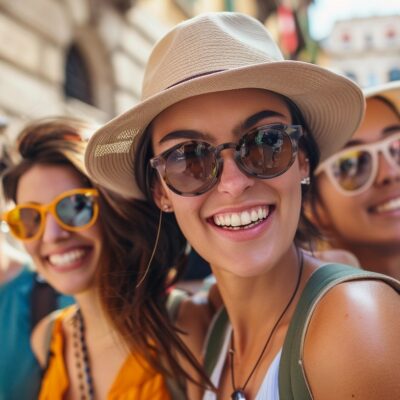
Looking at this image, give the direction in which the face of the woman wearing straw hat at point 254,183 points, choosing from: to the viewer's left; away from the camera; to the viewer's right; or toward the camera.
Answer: toward the camera

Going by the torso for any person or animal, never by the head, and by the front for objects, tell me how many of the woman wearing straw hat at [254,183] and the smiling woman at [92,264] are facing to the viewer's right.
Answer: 0

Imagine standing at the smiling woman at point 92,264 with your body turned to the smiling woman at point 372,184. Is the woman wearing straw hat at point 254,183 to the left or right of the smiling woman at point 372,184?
right

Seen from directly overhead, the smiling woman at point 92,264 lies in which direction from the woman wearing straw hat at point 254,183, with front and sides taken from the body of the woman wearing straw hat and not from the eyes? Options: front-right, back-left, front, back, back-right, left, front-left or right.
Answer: right

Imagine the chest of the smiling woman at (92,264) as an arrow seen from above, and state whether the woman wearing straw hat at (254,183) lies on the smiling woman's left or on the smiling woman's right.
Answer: on the smiling woman's left

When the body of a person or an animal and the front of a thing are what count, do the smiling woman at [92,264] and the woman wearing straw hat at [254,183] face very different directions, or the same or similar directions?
same or similar directions

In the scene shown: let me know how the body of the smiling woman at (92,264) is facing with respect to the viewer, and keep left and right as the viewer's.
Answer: facing the viewer and to the left of the viewer

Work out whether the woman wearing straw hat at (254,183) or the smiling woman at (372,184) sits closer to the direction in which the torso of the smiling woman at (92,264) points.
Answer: the woman wearing straw hat

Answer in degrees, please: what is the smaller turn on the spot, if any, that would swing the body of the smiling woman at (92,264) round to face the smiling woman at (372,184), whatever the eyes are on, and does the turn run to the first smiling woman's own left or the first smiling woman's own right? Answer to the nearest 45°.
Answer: approximately 135° to the first smiling woman's own left

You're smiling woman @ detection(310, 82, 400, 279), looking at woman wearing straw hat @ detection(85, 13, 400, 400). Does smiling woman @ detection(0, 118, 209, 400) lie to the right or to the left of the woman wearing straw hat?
right
